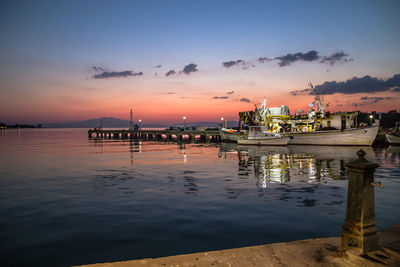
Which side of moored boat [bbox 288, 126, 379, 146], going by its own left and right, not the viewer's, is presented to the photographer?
right

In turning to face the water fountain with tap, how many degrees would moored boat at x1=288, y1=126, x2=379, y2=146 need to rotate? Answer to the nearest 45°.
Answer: approximately 90° to its right
